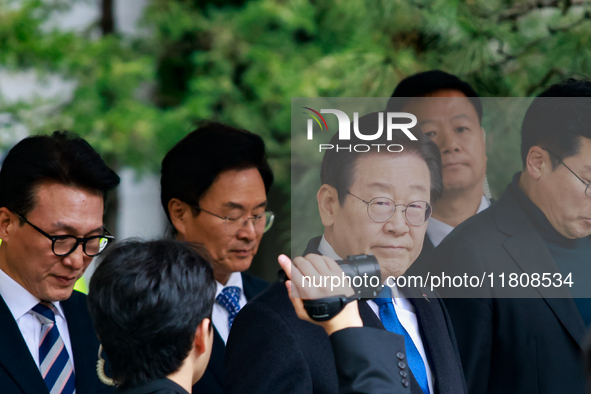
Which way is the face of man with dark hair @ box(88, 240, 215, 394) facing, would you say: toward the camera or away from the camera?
away from the camera

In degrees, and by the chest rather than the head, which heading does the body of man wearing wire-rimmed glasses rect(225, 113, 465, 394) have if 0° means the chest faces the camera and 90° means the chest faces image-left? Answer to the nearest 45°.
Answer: approximately 315°

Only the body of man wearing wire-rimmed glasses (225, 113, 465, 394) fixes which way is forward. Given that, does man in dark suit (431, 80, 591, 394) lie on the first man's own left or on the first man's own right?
on the first man's own left

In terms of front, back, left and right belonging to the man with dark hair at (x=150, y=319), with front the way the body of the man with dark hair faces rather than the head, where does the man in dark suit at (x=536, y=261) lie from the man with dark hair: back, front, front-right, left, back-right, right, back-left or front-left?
front-right

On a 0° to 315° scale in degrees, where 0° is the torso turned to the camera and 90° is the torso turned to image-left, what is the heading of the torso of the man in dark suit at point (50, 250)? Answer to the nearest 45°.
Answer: approximately 315°

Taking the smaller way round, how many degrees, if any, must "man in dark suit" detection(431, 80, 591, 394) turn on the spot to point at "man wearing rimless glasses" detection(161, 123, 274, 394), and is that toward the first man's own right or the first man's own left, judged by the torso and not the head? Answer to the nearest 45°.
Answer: approximately 135° to the first man's own right

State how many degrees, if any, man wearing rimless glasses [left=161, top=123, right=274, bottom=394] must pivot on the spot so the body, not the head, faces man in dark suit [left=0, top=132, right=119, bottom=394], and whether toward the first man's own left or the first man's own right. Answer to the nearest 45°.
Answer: approximately 90° to the first man's own right

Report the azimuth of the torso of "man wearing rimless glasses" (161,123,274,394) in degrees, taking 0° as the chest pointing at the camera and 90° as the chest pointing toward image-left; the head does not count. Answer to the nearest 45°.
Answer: approximately 315°

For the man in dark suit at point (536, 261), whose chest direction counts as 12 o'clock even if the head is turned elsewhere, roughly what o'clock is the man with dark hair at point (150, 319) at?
The man with dark hair is roughly at 3 o'clock from the man in dark suit.
